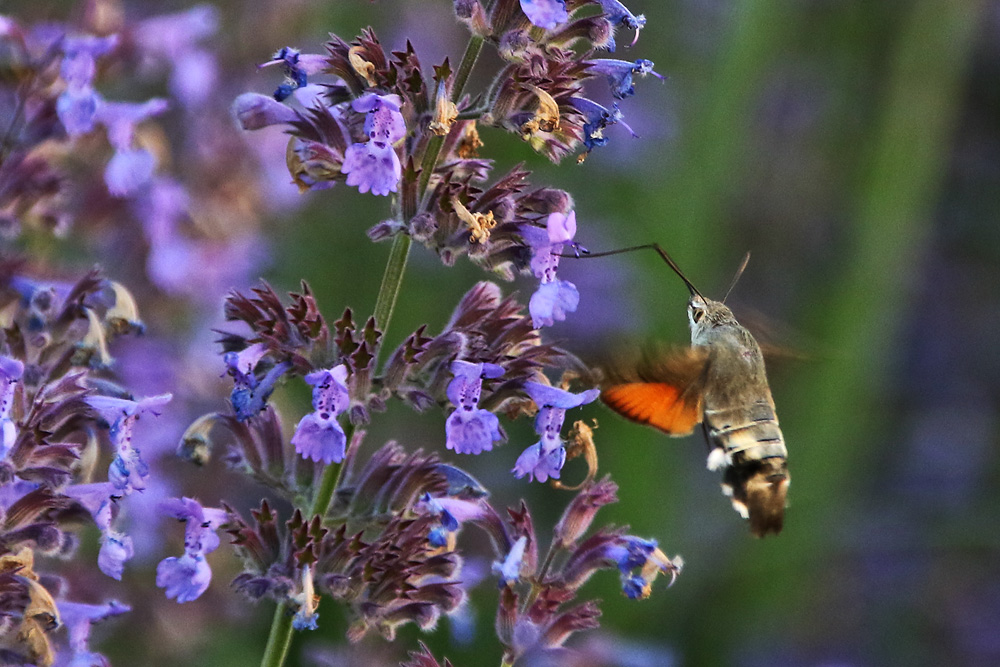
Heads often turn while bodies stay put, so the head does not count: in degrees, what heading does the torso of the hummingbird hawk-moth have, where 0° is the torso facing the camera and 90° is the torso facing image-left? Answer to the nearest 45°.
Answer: approximately 135°

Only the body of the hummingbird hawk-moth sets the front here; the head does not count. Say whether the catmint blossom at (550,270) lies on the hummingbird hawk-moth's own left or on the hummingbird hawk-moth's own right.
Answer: on the hummingbird hawk-moth's own left

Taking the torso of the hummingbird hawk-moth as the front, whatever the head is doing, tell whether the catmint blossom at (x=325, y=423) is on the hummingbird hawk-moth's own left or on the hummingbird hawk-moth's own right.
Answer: on the hummingbird hawk-moth's own left

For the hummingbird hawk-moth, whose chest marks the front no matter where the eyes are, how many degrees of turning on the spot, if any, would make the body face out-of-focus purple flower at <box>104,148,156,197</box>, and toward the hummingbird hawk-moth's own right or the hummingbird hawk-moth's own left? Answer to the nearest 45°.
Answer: approximately 45° to the hummingbird hawk-moth's own left
